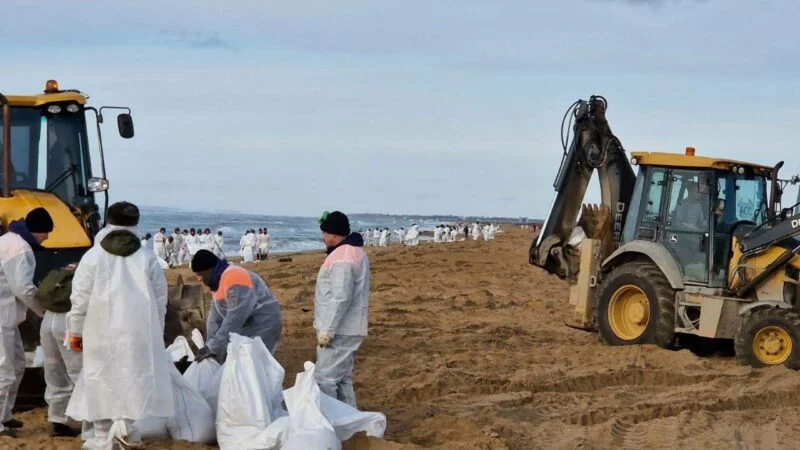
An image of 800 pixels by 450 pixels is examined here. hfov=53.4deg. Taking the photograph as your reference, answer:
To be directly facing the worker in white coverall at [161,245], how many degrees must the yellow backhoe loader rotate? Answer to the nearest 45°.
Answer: approximately 180°

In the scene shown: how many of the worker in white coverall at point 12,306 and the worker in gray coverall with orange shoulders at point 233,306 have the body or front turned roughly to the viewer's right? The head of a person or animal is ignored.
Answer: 1

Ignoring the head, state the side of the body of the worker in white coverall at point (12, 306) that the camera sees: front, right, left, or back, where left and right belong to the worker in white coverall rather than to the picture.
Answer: right

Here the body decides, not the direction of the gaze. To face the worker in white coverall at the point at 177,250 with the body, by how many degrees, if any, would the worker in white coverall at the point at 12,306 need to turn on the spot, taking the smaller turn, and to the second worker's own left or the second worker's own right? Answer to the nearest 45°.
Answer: approximately 90° to the second worker's own left

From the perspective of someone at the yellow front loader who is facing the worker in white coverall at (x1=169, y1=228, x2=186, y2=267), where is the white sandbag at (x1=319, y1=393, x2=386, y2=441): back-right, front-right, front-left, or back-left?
back-right

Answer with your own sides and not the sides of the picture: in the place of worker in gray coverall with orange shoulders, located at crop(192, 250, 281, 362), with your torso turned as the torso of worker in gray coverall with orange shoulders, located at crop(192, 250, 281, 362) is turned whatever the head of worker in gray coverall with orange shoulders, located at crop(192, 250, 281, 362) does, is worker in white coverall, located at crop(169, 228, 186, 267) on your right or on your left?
on your right

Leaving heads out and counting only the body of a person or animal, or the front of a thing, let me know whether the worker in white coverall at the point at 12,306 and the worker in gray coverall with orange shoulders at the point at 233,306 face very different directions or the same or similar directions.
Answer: very different directions

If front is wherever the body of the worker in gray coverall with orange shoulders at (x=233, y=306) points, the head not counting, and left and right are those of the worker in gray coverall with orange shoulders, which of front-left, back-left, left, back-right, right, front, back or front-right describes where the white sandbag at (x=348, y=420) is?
back-left

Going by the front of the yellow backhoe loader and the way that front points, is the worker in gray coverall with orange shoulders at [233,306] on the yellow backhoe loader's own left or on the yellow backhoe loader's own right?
on the yellow backhoe loader's own right

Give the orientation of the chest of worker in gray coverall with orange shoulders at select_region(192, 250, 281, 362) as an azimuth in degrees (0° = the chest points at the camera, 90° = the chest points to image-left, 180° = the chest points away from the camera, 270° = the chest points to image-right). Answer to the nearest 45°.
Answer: approximately 90°

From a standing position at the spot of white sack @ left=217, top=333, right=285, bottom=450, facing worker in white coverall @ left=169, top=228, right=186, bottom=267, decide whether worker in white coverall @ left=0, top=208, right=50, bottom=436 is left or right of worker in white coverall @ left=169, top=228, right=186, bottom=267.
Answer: left
